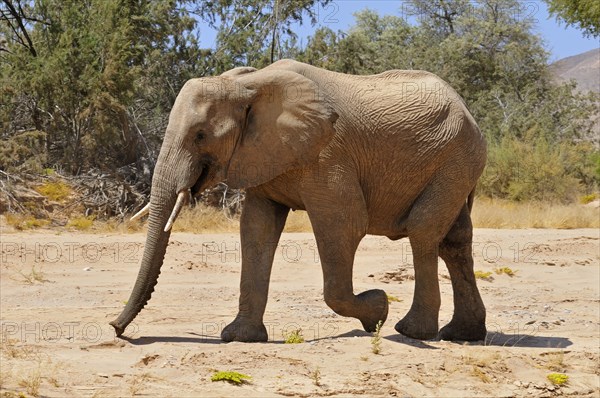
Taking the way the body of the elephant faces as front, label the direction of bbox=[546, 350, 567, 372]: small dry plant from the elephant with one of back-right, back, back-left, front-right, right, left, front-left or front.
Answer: back

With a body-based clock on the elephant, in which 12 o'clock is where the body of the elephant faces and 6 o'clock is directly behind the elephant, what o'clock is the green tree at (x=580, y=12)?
The green tree is roughly at 4 o'clock from the elephant.

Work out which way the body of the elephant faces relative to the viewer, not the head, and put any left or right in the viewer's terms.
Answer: facing to the left of the viewer

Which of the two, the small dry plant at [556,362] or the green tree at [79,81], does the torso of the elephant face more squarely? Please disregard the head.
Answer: the green tree

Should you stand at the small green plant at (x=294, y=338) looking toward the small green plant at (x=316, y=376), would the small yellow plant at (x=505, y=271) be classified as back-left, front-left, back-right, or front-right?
back-left

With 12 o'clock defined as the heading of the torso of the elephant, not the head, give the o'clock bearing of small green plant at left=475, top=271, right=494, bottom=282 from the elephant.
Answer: The small green plant is roughly at 4 o'clock from the elephant.

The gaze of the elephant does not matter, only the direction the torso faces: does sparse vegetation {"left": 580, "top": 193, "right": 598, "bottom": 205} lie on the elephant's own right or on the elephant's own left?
on the elephant's own right

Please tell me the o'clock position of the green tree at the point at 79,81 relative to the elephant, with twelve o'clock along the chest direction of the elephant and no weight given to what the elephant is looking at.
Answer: The green tree is roughly at 2 o'clock from the elephant.

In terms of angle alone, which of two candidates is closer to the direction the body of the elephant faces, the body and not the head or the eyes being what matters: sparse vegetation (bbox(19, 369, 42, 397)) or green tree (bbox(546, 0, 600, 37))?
the sparse vegetation
